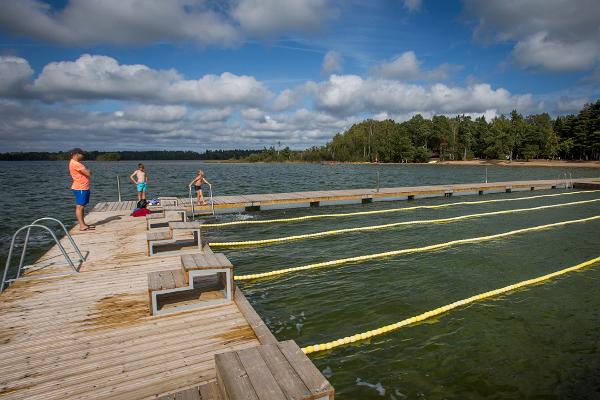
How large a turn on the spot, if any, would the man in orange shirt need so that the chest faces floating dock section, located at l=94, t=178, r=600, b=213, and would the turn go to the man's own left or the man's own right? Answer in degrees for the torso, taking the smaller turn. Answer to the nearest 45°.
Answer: approximately 45° to the man's own left

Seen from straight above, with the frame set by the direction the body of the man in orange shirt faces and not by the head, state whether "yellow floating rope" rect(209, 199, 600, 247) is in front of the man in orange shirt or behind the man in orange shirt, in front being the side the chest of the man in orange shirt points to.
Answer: in front

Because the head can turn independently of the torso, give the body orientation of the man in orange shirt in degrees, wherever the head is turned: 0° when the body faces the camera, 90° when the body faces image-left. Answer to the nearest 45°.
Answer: approximately 270°
